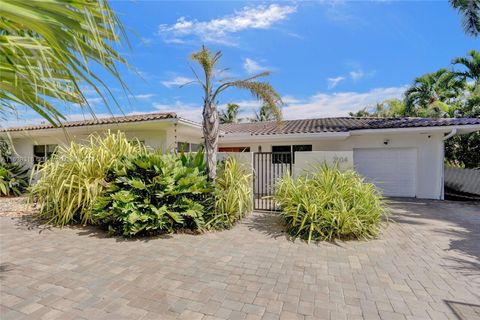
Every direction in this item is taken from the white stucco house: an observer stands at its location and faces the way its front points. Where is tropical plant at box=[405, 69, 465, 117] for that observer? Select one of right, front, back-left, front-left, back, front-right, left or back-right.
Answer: back-left

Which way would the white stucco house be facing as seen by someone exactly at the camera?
facing the viewer

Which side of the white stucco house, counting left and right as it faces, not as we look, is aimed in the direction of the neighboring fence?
left

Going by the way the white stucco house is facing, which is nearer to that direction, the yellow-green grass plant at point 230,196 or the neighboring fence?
the yellow-green grass plant

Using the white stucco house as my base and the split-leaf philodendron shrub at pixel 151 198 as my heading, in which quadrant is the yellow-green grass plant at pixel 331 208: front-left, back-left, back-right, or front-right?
front-left

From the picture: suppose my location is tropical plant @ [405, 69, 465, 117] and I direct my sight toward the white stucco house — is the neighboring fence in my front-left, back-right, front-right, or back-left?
front-left

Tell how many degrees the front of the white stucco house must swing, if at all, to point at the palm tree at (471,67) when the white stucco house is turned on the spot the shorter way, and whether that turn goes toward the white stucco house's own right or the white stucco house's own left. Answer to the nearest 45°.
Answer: approximately 135° to the white stucco house's own left

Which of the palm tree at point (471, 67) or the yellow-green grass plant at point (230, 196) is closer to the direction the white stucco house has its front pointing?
the yellow-green grass plant

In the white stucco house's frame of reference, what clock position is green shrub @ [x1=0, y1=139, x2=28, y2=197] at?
The green shrub is roughly at 3 o'clock from the white stucco house.

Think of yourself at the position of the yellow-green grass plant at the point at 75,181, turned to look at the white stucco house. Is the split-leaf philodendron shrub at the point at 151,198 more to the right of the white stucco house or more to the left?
right

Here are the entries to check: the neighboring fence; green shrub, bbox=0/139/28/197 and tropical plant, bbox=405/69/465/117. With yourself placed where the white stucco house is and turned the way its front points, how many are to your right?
1
